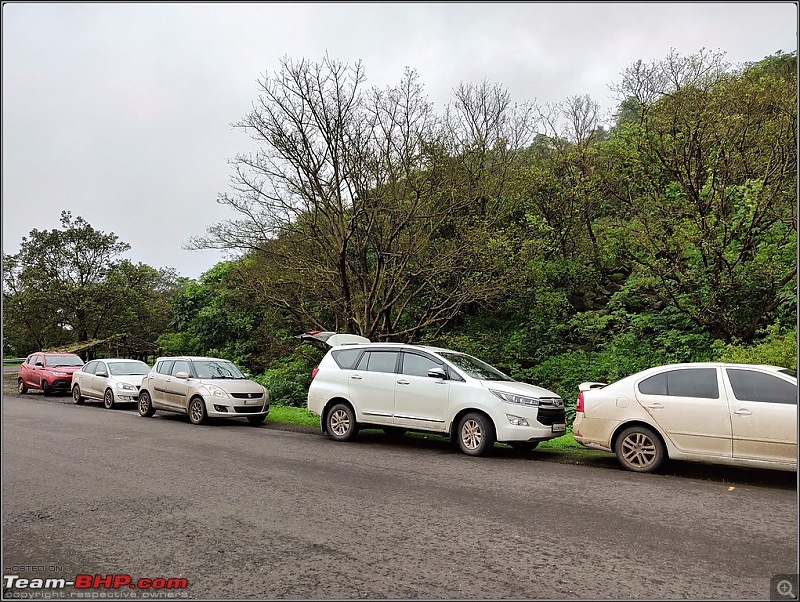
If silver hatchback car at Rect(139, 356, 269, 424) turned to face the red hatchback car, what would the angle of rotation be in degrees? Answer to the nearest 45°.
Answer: approximately 180°

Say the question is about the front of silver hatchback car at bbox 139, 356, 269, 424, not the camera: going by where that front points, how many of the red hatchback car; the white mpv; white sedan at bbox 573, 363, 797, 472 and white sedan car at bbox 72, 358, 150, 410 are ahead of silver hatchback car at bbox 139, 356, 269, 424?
2

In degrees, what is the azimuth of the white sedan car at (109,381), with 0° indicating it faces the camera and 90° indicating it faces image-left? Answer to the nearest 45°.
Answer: approximately 315°

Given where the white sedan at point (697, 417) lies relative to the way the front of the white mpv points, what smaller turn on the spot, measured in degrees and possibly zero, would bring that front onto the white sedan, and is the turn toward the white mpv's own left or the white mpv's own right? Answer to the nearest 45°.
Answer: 0° — it already faces it

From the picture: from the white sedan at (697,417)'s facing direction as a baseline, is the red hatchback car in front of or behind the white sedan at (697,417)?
behind

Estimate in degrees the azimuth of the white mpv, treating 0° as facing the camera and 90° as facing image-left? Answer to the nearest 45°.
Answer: approximately 315°
